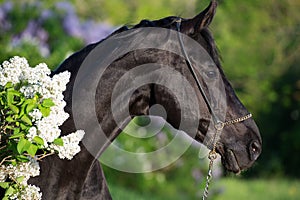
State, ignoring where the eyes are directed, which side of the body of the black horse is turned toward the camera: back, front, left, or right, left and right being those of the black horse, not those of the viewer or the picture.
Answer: right
